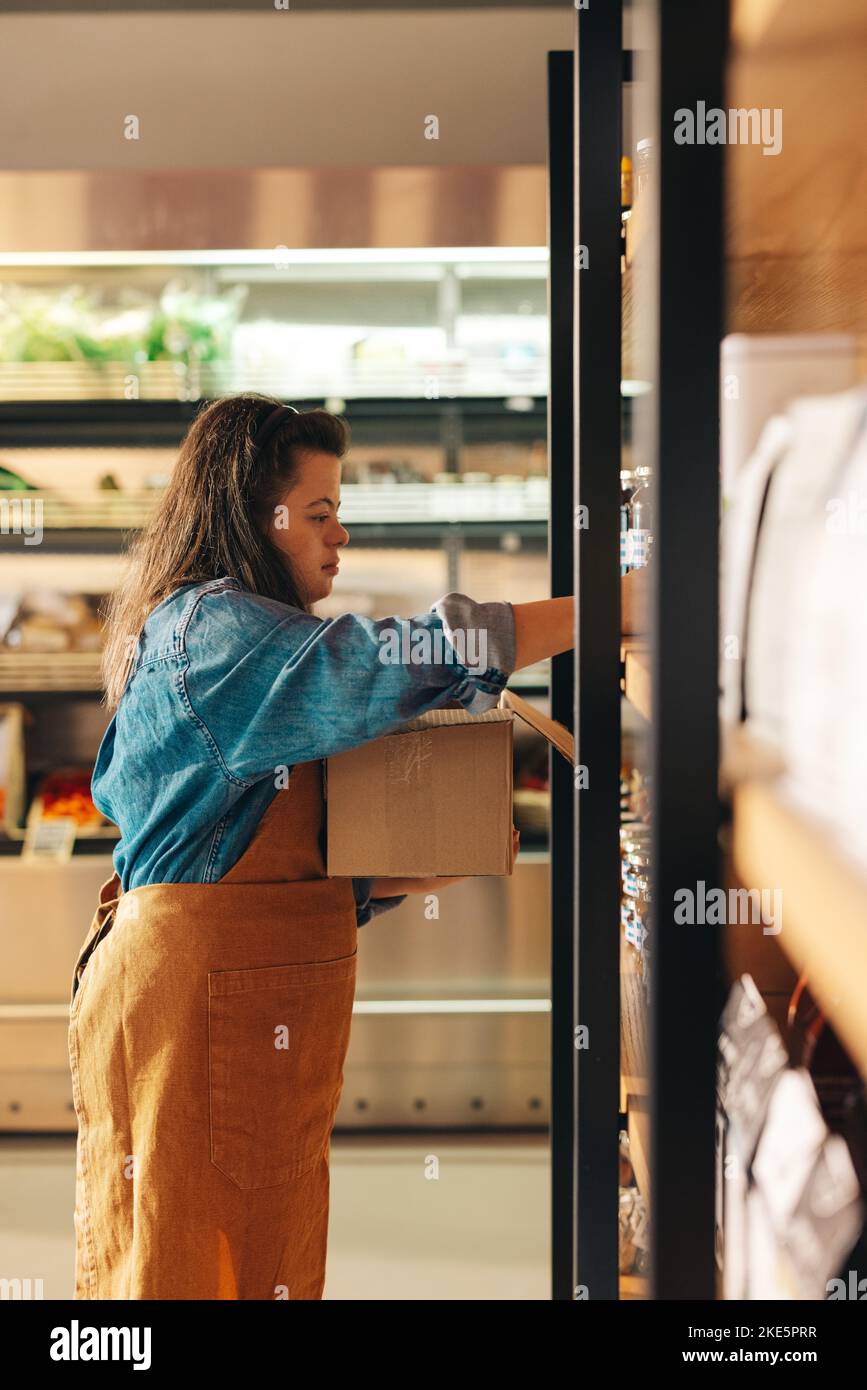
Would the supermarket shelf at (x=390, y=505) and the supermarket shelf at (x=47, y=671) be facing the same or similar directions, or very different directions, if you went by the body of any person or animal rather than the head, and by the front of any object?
same or similar directions

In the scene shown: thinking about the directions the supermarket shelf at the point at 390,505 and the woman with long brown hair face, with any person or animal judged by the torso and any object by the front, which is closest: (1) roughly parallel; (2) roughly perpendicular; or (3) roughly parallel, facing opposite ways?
roughly perpendicular

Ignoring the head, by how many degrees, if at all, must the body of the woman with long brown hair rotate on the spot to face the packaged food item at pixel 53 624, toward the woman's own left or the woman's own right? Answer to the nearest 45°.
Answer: approximately 90° to the woman's own left

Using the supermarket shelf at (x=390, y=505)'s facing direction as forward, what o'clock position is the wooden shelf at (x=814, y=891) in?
The wooden shelf is roughly at 12 o'clock from the supermarket shelf.

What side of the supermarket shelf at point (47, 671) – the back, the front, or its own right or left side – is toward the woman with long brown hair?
front

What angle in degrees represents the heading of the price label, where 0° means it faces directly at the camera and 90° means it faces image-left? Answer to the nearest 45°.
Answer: approximately 0°

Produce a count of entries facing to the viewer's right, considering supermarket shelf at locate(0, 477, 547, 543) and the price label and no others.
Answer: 0

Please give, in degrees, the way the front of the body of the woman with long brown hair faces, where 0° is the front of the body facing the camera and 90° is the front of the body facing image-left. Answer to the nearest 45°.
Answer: approximately 270°

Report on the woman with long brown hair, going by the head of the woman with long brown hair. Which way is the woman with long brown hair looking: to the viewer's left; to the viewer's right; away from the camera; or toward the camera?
to the viewer's right

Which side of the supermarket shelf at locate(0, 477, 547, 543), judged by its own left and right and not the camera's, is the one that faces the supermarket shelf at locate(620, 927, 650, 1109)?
front

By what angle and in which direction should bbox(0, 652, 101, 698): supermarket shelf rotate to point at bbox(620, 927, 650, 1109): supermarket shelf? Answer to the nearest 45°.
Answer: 0° — it already faces it

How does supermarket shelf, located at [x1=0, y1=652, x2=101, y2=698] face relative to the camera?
toward the camera
